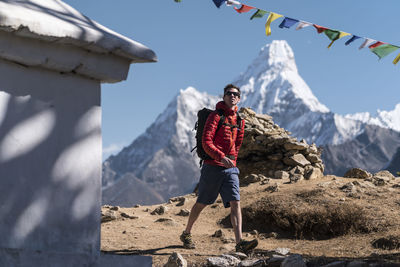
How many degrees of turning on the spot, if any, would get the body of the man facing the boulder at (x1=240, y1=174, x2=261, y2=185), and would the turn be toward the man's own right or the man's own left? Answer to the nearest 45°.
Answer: approximately 135° to the man's own left

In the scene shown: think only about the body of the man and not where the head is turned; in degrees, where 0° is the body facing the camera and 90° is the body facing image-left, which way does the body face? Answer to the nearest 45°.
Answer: approximately 315°

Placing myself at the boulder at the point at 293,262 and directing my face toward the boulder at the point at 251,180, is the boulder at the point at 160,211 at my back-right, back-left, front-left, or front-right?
front-left

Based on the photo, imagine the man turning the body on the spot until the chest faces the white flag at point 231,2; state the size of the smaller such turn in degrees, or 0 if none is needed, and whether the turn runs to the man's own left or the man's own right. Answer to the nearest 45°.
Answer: approximately 135° to the man's own left

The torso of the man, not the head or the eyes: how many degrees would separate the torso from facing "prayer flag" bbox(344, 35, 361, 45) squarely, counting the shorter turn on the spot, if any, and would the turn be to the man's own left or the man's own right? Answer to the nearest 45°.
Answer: approximately 90° to the man's own left

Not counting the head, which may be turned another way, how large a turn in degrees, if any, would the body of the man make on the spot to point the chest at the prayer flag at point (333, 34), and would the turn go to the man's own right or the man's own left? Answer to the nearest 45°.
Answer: approximately 90° to the man's own left

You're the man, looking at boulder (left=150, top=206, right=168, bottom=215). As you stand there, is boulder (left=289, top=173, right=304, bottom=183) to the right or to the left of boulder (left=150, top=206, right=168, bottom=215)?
right

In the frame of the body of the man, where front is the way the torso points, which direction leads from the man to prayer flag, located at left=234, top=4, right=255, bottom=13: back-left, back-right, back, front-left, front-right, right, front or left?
back-left
